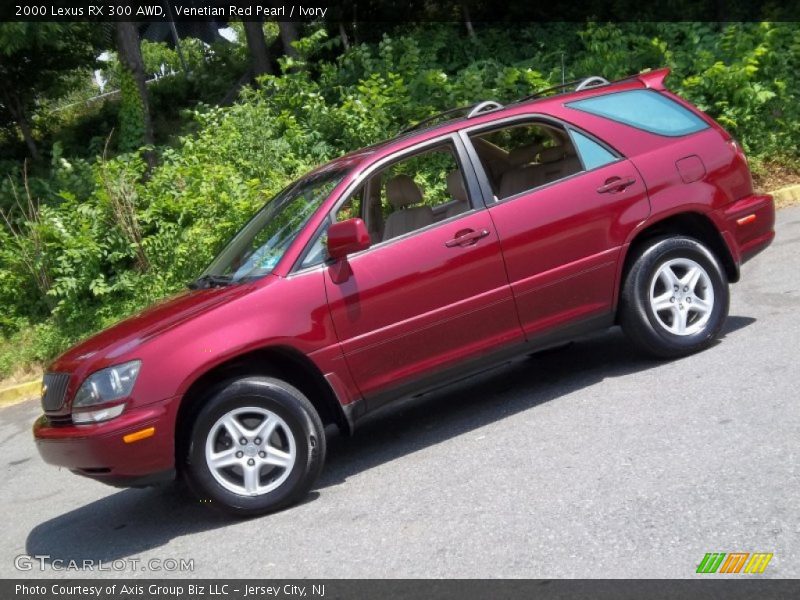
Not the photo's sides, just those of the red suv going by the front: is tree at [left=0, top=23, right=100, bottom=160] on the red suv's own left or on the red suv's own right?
on the red suv's own right

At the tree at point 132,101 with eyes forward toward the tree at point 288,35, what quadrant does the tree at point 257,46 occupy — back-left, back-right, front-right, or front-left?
front-left

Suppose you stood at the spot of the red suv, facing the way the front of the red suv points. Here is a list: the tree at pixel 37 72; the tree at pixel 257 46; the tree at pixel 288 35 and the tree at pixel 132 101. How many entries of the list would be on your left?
0

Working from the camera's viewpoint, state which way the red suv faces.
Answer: facing to the left of the viewer

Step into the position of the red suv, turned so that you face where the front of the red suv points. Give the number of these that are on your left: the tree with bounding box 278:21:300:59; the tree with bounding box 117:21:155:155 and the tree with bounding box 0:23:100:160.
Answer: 0

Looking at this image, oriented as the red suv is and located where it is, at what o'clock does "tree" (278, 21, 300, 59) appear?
The tree is roughly at 3 o'clock from the red suv.

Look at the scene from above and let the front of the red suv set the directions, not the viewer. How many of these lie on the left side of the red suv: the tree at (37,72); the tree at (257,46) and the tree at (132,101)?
0

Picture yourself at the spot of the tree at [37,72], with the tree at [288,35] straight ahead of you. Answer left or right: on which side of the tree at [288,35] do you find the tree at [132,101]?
right

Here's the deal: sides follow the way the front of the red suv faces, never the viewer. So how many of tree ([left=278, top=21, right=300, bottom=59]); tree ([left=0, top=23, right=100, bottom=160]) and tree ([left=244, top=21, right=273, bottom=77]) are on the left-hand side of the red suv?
0

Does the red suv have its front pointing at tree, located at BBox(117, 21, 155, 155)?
no

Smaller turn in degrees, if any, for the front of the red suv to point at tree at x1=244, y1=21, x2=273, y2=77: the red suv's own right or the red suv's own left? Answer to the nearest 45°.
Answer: approximately 90° to the red suv's own right

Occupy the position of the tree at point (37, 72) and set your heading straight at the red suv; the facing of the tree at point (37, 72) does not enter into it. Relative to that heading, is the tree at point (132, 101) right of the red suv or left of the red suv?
left
